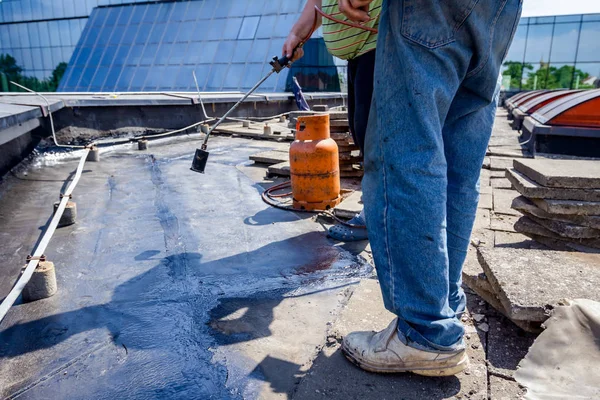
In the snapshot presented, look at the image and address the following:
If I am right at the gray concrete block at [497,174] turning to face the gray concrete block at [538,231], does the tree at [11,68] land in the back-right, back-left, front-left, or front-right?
back-right

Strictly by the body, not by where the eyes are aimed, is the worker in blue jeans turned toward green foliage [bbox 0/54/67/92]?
yes

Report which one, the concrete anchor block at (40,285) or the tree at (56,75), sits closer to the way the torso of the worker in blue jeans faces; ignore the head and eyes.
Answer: the tree

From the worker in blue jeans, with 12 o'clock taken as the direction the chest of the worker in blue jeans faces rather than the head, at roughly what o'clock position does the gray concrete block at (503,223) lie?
The gray concrete block is roughly at 2 o'clock from the worker in blue jeans.

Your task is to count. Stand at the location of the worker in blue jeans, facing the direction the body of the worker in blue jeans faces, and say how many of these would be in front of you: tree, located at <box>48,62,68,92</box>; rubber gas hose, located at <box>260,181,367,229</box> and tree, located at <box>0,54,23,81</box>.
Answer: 3

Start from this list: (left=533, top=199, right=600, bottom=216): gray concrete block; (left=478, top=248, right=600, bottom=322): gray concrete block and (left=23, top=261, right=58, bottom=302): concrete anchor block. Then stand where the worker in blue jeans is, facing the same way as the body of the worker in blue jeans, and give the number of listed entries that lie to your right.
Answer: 2

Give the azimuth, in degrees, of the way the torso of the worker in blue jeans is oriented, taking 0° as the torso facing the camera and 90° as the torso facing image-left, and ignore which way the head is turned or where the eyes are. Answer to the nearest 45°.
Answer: approximately 135°

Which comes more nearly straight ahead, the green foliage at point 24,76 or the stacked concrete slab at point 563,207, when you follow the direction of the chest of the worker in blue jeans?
the green foliage

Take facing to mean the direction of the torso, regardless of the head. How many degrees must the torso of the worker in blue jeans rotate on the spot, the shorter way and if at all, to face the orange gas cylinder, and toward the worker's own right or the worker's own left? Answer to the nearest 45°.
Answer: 0° — they already face it

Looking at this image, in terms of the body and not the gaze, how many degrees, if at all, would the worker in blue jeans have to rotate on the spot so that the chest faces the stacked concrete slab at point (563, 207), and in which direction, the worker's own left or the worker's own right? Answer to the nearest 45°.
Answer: approximately 90° to the worker's own right

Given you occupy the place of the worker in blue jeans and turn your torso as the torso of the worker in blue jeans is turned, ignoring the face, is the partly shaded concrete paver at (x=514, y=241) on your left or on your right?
on your right

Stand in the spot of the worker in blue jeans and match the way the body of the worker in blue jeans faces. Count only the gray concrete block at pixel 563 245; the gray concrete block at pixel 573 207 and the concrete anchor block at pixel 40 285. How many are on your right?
2

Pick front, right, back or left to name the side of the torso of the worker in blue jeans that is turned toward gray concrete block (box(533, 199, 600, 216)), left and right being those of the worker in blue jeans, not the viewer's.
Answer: right
